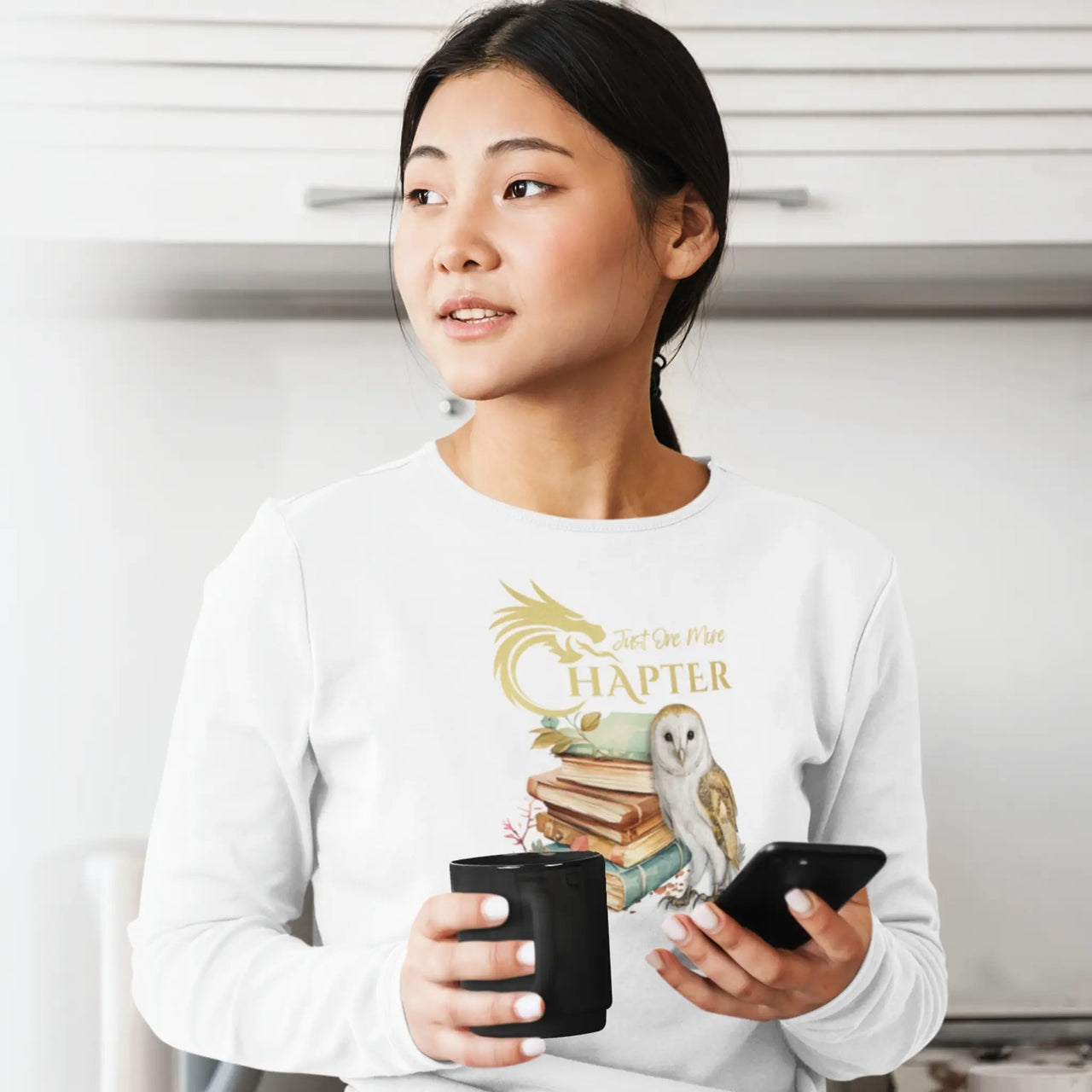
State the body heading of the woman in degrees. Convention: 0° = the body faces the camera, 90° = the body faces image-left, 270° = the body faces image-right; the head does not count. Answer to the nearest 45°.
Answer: approximately 0°

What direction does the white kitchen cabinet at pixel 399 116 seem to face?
toward the camera
